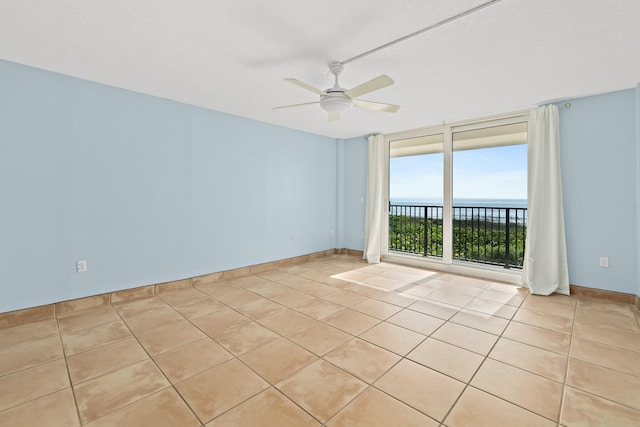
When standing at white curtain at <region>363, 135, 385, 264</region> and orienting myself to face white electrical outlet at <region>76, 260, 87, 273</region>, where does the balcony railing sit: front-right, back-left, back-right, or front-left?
back-left

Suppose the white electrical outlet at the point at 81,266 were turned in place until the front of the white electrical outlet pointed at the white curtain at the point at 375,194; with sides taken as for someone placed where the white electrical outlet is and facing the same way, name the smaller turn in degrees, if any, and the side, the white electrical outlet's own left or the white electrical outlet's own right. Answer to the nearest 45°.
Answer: approximately 90° to the white electrical outlet's own left

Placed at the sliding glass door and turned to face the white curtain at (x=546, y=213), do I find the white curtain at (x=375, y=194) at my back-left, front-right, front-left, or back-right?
back-right

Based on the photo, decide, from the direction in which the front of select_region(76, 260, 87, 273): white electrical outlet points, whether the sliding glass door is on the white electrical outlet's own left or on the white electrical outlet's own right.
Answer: on the white electrical outlet's own left

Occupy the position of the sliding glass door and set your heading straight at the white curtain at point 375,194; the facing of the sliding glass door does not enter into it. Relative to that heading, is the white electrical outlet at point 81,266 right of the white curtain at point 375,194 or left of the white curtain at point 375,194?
left

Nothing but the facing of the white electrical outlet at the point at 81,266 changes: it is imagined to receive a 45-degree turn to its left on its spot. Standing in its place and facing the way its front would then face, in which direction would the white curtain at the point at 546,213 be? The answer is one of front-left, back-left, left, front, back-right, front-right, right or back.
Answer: front

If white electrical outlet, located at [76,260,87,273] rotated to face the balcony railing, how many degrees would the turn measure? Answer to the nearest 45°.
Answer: approximately 90° to its left
